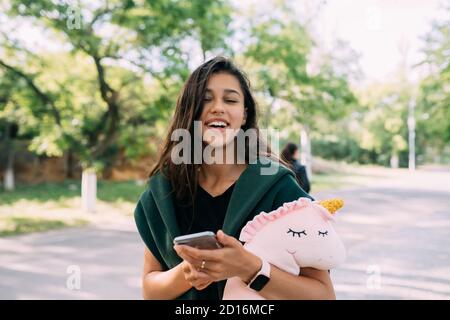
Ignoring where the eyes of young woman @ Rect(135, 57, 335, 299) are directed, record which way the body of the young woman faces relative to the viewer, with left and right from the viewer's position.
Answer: facing the viewer

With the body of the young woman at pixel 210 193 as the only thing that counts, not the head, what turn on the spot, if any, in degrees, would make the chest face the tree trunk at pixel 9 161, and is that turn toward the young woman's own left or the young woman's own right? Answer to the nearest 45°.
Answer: approximately 135° to the young woman's own right

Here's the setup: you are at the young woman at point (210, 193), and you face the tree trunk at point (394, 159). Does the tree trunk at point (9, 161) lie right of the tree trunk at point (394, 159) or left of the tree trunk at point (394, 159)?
left

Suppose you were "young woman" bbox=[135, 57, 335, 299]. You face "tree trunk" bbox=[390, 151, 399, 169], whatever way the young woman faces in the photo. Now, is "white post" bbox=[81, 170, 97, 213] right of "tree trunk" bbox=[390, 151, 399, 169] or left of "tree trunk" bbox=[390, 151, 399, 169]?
left

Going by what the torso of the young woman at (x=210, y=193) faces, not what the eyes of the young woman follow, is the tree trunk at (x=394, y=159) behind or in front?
behind

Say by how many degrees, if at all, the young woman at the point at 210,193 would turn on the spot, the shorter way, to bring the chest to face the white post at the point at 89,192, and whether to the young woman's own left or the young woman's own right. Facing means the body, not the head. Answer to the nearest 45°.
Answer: approximately 180°
